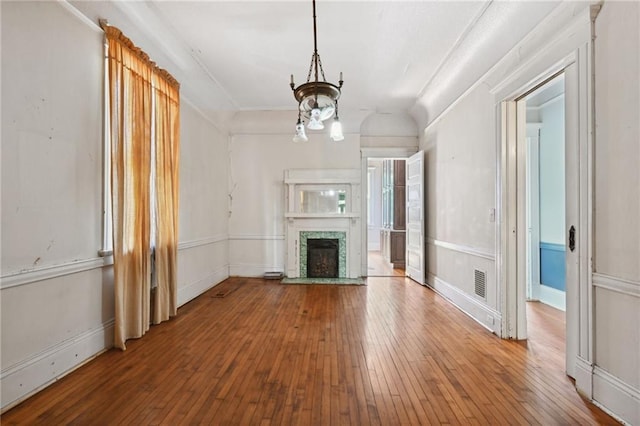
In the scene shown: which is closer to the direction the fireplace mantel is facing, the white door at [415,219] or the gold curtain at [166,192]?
the gold curtain

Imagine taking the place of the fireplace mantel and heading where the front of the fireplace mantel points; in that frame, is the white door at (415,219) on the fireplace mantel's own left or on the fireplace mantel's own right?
on the fireplace mantel's own left

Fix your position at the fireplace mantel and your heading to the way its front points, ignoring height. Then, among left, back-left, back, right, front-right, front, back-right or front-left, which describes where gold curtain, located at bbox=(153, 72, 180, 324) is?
front-right

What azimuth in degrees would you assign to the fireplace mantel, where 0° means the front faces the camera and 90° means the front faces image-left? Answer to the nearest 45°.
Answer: approximately 0°

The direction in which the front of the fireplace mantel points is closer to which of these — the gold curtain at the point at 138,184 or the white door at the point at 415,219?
the gold curtain

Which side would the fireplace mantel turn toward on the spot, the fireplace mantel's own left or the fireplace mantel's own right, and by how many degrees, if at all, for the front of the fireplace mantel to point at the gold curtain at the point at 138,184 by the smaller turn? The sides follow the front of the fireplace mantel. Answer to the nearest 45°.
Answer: approximately 45° to the fireplace mantel's own right
